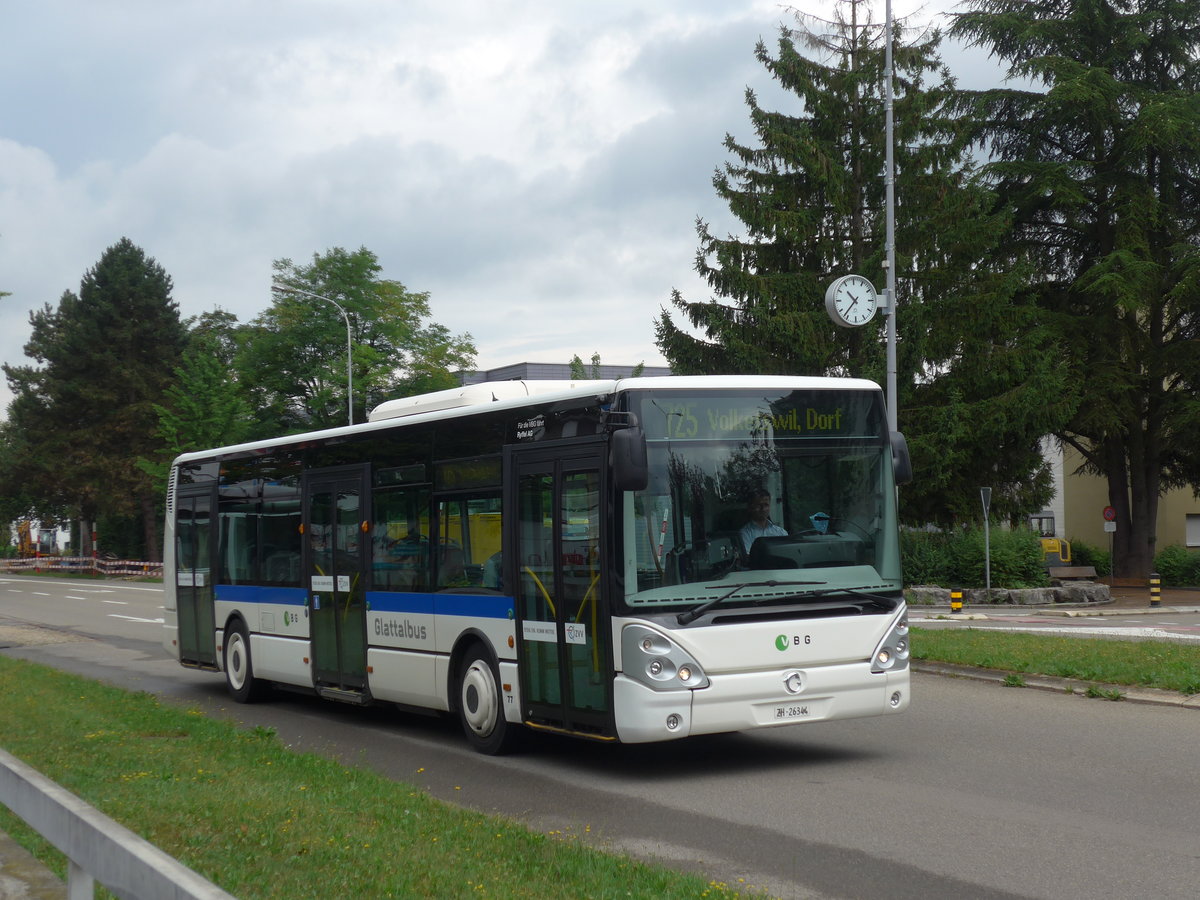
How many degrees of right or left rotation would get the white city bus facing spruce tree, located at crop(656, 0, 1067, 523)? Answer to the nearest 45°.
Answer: approximately 135° to its left

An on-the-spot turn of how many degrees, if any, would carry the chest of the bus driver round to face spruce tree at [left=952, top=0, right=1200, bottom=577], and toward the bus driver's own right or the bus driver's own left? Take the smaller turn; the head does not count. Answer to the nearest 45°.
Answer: approximately 135° to the bus driver's own left

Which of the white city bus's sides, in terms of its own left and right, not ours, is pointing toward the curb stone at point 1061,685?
left

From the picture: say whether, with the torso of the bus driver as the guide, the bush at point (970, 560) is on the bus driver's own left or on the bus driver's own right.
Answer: on the bus driver's own left

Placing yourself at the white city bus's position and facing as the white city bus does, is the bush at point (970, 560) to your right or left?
on your left

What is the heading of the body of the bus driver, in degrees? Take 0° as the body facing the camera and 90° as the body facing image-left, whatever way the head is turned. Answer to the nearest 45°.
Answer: approximately 315°

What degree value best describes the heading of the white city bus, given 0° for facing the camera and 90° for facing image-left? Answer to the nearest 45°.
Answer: approximately 315°

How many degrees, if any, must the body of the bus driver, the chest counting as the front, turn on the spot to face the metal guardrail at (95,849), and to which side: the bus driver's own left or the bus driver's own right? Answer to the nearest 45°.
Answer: approximately 45° to the bus driver's own right
